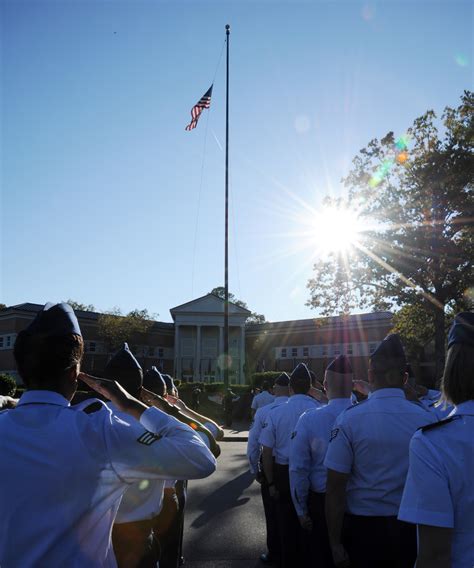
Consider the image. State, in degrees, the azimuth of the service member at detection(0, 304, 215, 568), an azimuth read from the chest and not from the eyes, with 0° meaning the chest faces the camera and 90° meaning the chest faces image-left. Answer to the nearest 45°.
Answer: approximately 180°

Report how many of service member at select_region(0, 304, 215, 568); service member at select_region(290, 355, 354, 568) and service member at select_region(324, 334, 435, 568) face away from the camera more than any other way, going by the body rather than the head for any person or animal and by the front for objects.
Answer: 3

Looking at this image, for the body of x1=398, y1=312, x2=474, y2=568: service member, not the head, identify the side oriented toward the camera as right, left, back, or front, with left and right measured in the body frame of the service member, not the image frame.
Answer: back

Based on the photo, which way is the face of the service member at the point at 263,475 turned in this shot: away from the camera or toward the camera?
away from the camera

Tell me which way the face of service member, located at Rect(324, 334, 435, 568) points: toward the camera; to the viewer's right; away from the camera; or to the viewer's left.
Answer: away from the camera

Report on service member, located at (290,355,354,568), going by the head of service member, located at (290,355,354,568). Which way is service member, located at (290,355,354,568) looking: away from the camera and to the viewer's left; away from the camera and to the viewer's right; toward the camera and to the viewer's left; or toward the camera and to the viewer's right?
away from the camera and to the viewer's left

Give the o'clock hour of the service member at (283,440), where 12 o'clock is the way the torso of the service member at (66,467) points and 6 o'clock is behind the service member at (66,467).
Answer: the service member at (283,440) is roughly at 1 o'clock from the service member at (66,467).

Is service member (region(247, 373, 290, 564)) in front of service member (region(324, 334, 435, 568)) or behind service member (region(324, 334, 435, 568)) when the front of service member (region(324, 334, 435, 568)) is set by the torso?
in front

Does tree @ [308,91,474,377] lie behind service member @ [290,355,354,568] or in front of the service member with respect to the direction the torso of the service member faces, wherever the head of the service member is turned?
in front

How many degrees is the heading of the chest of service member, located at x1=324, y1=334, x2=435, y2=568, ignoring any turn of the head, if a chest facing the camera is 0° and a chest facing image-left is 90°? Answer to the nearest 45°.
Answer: approximately 180°

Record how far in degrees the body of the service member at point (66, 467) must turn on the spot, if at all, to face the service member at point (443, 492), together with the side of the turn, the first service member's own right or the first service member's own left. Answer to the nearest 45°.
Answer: approximately 90° to the first service member's own right

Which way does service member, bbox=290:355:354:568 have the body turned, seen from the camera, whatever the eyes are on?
away from the camera
